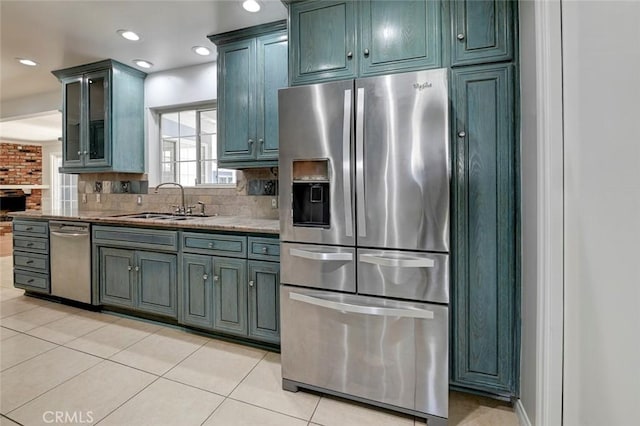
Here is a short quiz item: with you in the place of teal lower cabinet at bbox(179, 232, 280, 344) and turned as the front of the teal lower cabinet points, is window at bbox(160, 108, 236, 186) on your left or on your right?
on your right

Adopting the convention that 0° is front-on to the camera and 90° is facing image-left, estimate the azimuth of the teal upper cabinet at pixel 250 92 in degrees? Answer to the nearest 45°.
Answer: approximately 45°

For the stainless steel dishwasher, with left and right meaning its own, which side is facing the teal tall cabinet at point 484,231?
left

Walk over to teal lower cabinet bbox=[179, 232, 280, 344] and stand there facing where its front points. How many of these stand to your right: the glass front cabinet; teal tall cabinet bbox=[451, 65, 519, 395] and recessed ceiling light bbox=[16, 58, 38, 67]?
2

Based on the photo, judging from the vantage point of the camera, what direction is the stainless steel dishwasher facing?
facing the viewer and to the left of the viewer

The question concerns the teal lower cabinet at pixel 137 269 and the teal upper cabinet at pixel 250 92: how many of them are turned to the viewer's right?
0

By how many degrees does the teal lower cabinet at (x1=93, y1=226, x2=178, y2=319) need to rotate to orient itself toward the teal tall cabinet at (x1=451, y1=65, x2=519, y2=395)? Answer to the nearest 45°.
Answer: approximately 90° to its left

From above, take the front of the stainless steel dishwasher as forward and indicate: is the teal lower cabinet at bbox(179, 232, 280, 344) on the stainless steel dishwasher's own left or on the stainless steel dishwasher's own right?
on the stainless steel dishwasher's own left
